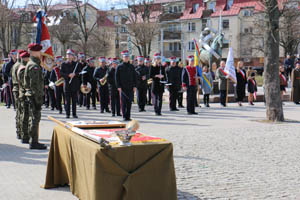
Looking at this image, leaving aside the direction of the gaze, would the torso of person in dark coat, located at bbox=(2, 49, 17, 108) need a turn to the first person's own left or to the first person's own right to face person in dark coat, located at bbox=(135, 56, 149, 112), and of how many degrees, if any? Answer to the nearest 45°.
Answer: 0° — they already face them

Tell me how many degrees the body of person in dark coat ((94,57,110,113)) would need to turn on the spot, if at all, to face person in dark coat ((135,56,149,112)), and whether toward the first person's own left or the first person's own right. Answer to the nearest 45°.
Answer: approximately 90° to the first person's own left

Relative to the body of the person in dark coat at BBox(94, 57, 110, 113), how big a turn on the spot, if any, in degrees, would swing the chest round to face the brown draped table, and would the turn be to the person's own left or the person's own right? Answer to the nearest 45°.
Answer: approximately 45° to the person's own right

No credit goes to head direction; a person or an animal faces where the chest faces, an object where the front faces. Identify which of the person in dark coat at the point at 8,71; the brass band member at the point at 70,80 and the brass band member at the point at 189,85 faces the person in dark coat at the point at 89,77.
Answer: the person in dark coat at the point at 8,71

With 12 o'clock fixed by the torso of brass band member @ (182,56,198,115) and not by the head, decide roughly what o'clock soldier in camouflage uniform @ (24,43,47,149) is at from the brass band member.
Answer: The soldier in camouflage uniform is roughly at 2 o'clock from the brass band member.

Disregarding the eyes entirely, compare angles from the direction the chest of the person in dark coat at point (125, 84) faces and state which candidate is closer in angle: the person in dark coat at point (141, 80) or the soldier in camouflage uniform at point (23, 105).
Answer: the soldier in camouflage uniform

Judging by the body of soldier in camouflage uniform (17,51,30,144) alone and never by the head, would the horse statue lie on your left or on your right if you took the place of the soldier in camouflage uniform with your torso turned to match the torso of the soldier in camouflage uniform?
on your left

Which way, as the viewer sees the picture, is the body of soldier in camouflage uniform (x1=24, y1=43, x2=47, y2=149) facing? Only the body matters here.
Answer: to the viewer's right

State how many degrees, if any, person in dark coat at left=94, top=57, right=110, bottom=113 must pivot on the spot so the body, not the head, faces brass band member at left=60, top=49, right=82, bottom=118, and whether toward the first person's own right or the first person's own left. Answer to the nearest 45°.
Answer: approximately 90° to the first person's own right

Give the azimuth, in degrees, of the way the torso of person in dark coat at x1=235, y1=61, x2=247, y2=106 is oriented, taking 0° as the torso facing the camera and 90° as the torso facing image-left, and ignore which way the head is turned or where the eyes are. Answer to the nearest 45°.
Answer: approximately 45°
